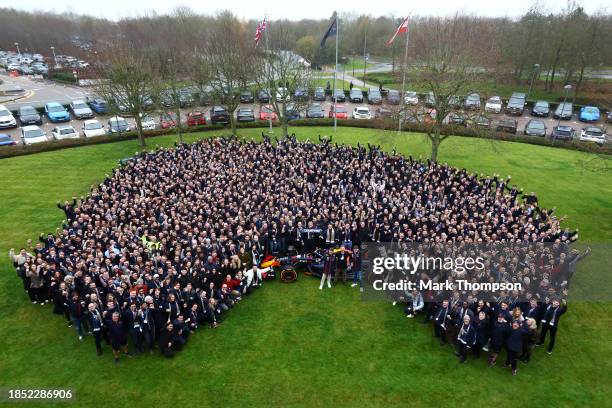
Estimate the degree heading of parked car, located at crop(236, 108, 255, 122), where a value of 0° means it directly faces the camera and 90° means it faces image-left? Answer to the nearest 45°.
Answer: approximately 0°

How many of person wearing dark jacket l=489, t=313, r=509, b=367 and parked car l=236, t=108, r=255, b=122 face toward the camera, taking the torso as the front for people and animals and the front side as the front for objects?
2

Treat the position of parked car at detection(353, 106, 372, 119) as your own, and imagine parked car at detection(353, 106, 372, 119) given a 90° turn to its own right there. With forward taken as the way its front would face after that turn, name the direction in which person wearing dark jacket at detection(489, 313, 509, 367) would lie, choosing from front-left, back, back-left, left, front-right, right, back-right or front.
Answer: left

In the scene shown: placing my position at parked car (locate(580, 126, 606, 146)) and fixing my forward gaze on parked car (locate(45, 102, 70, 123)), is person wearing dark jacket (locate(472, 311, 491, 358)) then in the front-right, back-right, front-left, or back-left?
front-left

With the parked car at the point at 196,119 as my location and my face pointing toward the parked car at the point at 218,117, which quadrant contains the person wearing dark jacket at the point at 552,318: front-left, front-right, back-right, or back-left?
front-right

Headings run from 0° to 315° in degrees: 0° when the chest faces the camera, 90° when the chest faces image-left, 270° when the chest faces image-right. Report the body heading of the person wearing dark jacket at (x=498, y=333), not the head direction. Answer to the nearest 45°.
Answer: approximately 0°

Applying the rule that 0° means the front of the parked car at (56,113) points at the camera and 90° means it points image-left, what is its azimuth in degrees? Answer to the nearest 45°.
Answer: approximately 315°

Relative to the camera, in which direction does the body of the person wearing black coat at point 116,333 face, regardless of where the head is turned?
toward the camera

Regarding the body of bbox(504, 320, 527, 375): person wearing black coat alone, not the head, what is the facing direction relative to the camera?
toward the camera

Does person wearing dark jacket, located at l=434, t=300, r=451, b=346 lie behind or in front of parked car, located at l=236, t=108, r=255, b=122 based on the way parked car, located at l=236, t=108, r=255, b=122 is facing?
in front
